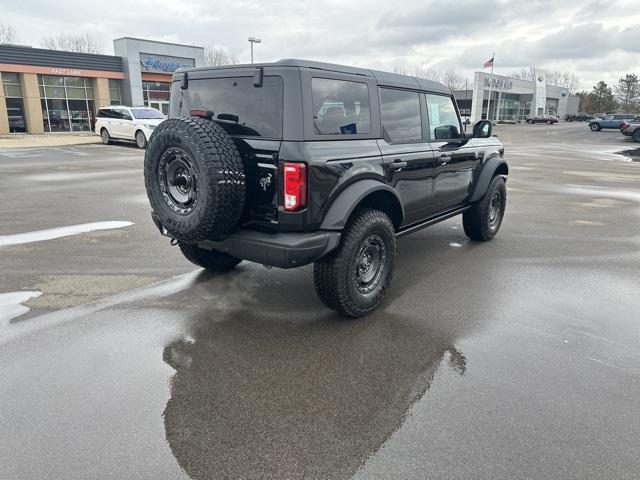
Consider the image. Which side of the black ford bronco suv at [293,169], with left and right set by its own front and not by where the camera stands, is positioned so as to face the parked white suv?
left

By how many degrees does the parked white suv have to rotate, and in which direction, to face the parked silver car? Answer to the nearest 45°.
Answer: approximately 45° to its left

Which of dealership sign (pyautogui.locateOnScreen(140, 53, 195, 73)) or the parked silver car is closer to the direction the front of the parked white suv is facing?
the parked silver car

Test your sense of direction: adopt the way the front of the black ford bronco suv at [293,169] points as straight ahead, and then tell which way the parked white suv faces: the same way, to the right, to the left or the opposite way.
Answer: to the right

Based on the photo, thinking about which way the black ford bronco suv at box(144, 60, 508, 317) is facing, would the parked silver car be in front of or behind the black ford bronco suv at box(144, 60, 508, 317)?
in front

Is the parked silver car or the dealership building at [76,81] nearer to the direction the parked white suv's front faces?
the parked silver car

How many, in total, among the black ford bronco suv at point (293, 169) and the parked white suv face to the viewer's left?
0

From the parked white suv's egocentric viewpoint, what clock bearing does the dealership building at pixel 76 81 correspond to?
The dealership building is roughly at 7 o'clock from the parked white suv.

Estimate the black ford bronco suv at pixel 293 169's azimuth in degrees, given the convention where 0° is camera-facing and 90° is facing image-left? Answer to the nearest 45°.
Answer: approximately 225°

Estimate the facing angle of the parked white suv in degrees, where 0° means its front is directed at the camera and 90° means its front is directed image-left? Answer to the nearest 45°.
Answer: approximately 315°

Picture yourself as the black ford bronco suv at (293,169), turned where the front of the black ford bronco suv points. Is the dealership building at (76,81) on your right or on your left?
on your left

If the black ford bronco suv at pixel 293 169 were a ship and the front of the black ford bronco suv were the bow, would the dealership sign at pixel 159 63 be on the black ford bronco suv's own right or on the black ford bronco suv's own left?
on the black ford bronco suv's own left
